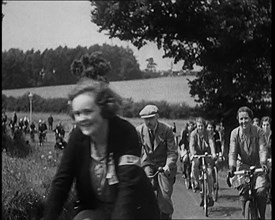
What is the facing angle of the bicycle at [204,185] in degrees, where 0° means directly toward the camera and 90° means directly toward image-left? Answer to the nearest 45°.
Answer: approximately 0°

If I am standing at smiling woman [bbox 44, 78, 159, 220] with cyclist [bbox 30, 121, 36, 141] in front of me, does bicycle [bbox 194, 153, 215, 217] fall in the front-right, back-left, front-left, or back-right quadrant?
front-right

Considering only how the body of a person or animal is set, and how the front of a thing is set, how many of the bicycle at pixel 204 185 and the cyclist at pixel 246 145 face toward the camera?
2

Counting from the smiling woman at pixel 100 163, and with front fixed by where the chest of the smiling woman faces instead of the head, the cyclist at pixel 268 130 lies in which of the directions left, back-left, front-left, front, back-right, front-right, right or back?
back

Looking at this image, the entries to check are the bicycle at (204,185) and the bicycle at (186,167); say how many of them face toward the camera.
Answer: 2

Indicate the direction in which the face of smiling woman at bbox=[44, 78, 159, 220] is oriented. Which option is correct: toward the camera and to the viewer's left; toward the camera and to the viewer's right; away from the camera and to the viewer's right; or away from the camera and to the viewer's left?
toward the camera and to the viewer's left

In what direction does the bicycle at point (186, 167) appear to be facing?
toward the camera

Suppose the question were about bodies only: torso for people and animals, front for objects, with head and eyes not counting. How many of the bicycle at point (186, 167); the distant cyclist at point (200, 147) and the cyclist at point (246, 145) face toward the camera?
3

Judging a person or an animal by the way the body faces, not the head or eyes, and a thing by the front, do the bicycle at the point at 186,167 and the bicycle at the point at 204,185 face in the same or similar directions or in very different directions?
same or similar directions

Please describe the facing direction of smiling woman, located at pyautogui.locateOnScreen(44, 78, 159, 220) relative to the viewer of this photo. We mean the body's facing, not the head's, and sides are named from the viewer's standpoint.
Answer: facing the viewer and to the left of the viewer

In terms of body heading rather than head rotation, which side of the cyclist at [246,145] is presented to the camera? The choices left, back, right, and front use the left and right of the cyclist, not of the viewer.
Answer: front
